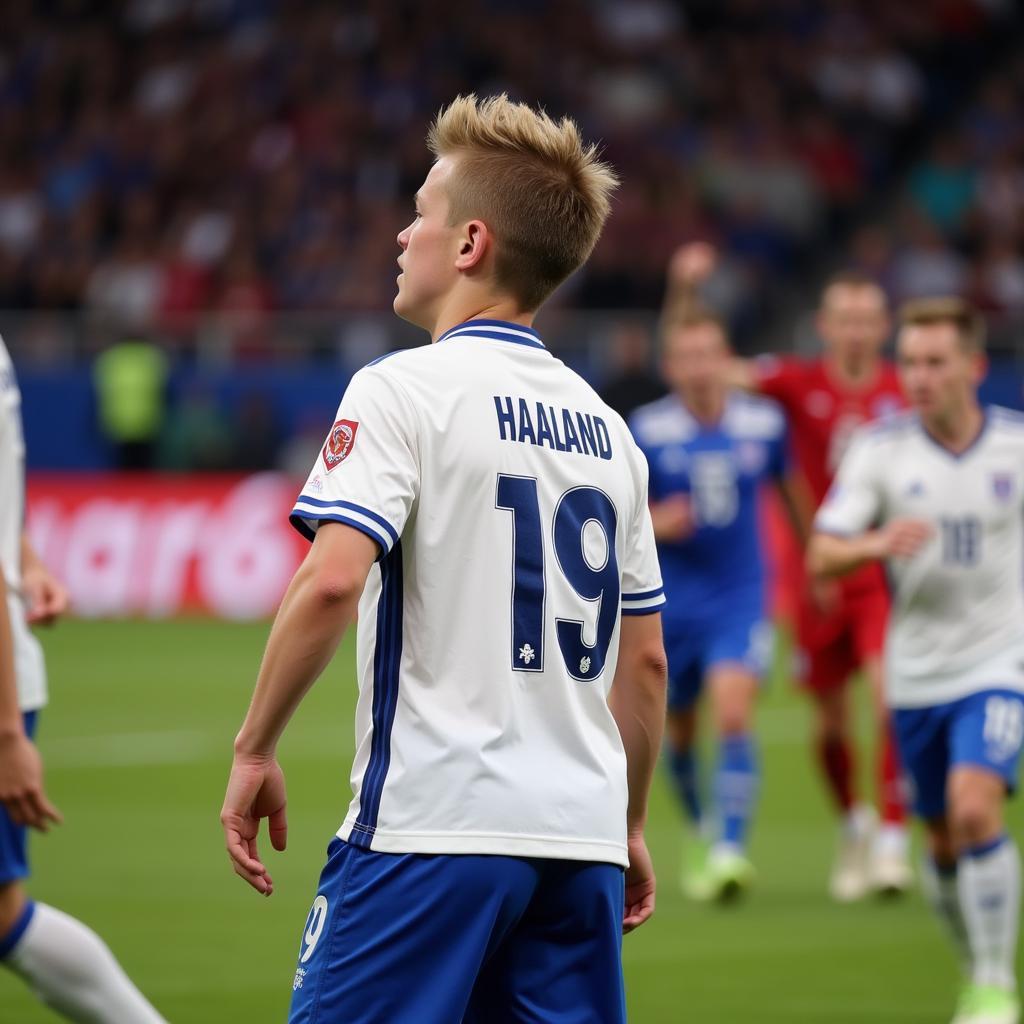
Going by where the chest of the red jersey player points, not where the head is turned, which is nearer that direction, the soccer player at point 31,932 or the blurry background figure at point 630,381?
the soccer player

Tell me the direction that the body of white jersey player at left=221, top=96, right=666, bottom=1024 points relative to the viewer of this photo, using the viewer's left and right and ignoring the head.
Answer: facing away from the viewer and to the left of the viewer

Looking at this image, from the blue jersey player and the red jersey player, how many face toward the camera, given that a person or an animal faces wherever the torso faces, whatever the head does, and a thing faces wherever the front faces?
2

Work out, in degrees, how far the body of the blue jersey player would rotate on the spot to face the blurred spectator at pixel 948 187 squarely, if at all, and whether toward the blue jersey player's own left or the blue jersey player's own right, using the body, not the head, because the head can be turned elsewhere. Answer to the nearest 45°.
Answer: approximately 180°

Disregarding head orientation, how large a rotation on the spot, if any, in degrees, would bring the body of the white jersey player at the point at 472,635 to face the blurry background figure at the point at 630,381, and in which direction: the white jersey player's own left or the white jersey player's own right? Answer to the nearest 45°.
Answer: approximately 45° to the white jersey player's own right

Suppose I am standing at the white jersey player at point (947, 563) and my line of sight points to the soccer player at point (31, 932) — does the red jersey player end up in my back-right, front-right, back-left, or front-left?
back-right
